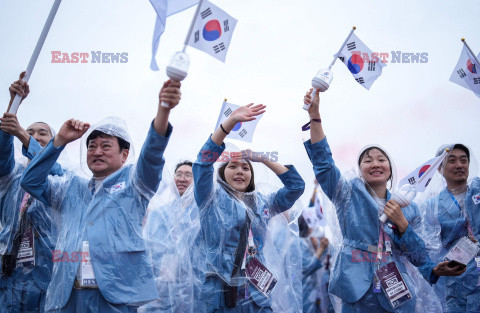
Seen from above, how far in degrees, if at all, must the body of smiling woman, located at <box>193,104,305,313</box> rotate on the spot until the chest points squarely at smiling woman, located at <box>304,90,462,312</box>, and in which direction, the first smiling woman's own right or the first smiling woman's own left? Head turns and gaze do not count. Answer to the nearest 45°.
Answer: approximately 90° to the first smiling woman's own left

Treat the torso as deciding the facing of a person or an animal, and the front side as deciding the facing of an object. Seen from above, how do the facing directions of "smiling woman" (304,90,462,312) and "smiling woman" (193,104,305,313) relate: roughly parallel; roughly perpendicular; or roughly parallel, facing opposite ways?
roughly parallel

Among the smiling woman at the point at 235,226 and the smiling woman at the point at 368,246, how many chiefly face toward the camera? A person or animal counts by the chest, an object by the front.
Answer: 2

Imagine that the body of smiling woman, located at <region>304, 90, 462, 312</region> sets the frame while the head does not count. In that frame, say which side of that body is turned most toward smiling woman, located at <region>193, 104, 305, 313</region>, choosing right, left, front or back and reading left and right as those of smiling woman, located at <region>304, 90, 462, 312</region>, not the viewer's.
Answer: right

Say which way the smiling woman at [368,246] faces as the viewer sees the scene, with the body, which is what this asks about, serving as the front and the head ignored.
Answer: toward the camera

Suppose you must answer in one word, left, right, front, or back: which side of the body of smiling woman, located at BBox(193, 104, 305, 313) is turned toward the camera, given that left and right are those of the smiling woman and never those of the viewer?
front

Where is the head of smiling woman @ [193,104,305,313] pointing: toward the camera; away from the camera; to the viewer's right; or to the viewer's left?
toward the camera

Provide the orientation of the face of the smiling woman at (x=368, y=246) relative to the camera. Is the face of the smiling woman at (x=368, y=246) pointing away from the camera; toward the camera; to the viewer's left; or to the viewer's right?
toward the camera
